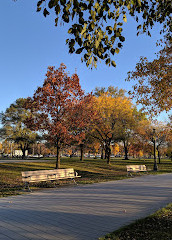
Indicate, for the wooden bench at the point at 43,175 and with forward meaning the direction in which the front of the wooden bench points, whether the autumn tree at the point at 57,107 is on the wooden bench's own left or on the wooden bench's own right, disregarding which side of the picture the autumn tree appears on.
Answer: on the wooden bench's own left

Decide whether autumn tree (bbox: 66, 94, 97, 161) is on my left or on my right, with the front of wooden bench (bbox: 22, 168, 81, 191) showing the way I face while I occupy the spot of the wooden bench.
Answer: on my left

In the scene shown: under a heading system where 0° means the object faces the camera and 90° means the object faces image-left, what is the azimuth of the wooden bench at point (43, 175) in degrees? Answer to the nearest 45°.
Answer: approximately 315°

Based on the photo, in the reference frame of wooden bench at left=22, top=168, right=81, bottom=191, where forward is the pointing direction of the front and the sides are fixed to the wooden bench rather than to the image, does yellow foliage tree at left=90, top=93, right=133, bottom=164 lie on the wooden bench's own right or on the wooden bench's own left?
on the wooden bench's own left
